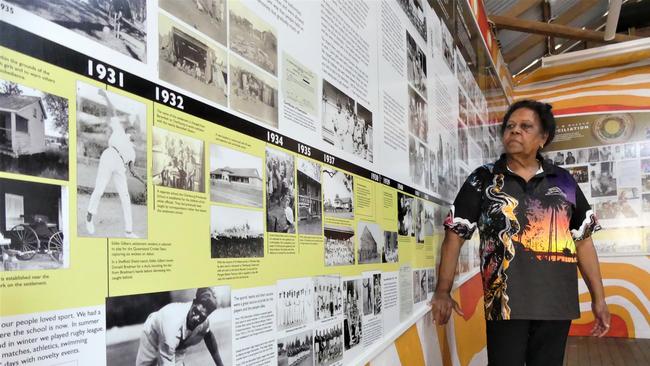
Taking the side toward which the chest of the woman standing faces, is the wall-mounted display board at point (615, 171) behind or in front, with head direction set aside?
behind

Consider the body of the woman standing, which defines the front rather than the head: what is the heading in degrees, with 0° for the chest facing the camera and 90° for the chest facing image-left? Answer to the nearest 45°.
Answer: approximately 0°

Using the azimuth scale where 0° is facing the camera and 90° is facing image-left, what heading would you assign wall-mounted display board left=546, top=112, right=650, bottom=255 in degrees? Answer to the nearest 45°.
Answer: approximately 0°

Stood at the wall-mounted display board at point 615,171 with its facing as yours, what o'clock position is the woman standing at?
The woman standing is roughly at 12 o'clock from the wall-mounted display board.

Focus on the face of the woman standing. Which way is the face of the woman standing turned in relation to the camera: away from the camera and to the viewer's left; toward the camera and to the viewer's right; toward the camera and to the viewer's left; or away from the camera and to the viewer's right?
toward the camera and to the viewer's left

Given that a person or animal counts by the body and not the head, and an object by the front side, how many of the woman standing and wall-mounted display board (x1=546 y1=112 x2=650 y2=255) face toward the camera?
2
